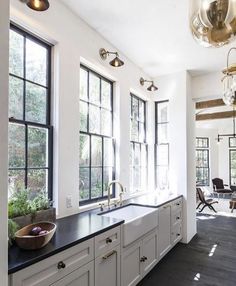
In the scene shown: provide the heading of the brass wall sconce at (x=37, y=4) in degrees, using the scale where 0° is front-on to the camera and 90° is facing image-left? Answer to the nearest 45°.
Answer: approximately 315°

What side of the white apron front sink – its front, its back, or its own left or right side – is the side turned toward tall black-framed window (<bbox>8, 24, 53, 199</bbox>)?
right

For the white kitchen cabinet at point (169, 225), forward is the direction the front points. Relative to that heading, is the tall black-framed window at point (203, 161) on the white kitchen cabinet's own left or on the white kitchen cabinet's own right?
on the white kitchen cabinet's own left

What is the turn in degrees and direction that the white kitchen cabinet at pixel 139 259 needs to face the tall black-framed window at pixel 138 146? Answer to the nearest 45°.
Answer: approximately 135° to its left

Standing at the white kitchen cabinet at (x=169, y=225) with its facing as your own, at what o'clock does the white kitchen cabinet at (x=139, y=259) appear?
the white kitchen cabinet at (x=139, y=259) is roughly at 2 o'clock from the white kitchen cabinet at (x=169, y=225).

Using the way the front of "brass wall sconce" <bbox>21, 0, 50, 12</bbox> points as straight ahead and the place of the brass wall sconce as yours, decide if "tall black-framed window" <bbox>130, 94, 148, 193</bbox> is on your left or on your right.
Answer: on your left

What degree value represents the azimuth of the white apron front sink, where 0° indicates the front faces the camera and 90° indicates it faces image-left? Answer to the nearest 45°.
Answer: approximately 315°

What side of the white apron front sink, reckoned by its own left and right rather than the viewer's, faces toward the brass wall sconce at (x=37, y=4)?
right

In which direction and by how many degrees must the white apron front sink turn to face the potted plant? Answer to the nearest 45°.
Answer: approximately 90° to its right
